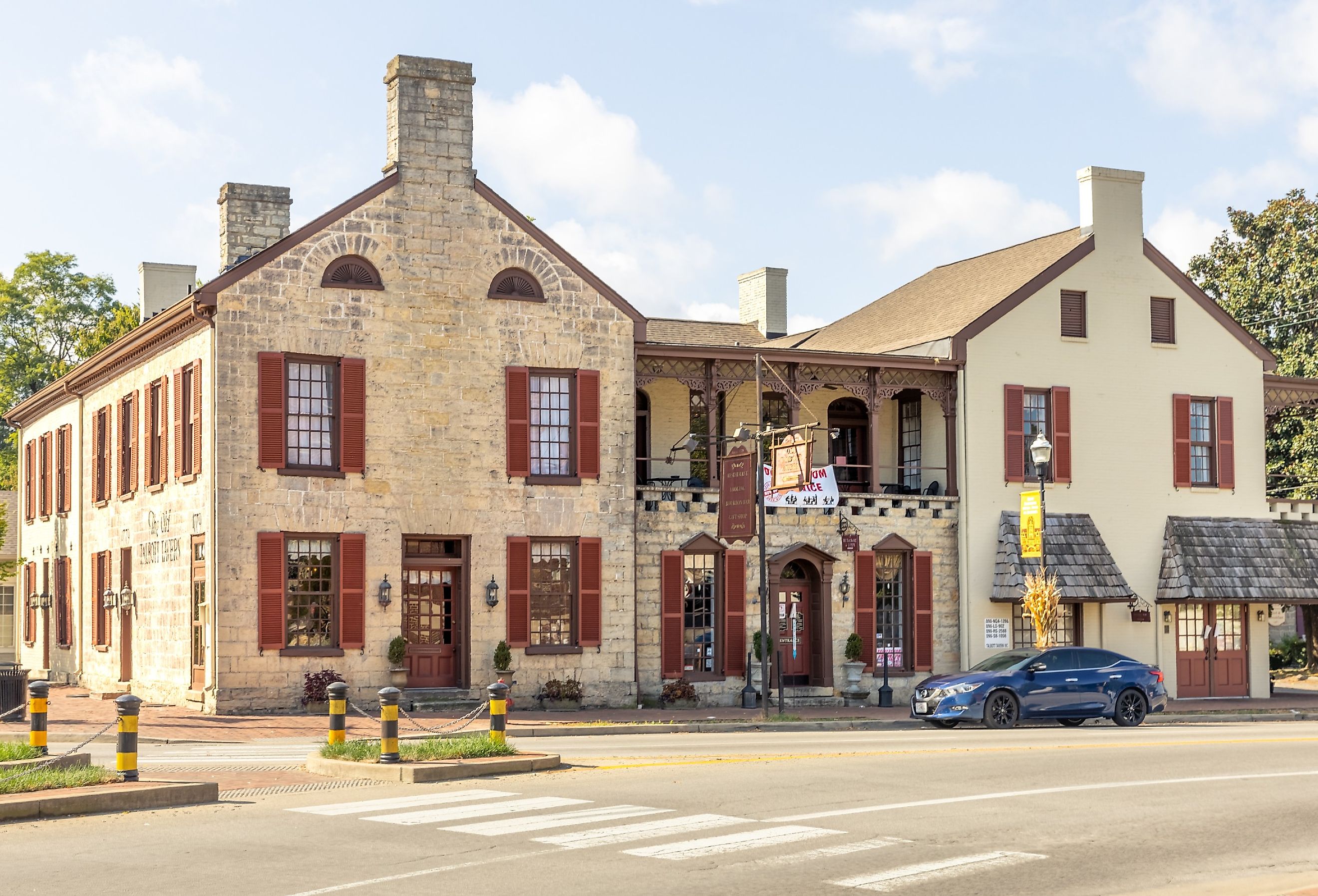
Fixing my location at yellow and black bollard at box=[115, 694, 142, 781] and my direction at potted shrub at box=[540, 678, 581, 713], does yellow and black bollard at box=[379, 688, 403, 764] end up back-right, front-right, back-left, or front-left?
front-right

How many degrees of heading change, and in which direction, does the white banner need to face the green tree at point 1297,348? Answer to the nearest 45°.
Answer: approximately 135° to its left

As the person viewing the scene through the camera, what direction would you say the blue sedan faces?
facing the viewer and to the left of the viewer

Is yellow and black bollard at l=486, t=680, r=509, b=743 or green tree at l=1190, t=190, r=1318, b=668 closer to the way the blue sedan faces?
the yellow and black bollard

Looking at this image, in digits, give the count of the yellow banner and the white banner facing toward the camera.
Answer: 2

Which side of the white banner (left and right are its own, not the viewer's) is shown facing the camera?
front

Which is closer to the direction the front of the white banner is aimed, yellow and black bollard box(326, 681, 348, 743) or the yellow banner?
the yellow and black bollard

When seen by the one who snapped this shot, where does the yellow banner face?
facing the viewer

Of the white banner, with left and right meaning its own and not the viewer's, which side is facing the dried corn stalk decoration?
left

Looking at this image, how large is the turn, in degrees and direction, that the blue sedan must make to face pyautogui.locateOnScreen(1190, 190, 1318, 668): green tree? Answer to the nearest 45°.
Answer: approximately 135° to its right
